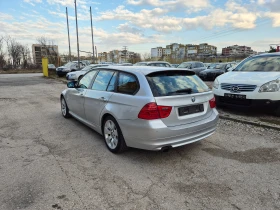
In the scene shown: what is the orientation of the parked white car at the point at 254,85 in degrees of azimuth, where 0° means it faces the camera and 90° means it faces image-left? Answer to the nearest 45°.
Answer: approximately 45°

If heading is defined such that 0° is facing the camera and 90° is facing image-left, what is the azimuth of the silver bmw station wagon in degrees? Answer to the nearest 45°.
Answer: approximately 135°

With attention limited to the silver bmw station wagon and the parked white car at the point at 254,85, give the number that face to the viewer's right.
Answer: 0

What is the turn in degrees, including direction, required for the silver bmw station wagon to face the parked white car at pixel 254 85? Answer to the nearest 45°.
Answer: approximately 90° to its right

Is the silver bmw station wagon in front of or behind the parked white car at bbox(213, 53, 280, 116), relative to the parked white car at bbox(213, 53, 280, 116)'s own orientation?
in front
